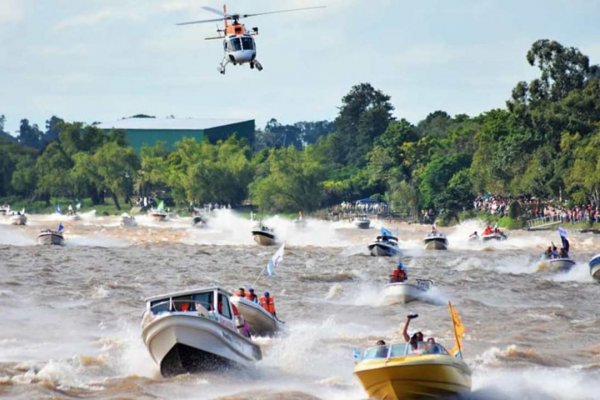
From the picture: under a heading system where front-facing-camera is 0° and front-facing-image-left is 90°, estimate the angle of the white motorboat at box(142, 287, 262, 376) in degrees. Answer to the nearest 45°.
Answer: approximately 45°

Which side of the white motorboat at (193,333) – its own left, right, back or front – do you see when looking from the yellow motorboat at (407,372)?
left
